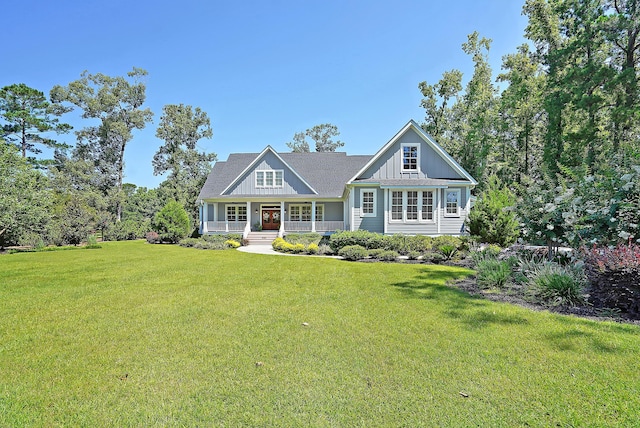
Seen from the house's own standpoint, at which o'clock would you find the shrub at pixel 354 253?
The shrub is roughly at 12 o'clock from the house.

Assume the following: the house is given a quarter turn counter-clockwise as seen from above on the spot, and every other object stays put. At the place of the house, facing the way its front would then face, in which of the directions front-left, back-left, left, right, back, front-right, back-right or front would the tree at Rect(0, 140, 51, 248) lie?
back

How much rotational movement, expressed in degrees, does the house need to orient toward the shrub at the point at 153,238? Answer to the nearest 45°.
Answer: approximately 90° to its right

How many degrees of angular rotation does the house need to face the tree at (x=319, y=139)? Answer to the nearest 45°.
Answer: approximately 180°

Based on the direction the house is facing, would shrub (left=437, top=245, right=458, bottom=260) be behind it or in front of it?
in front

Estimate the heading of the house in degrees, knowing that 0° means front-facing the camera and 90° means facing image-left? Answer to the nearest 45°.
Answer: approximately 0°

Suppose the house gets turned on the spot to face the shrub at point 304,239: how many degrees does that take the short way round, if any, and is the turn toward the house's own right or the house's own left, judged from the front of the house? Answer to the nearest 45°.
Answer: approximately 45° to the house's own right

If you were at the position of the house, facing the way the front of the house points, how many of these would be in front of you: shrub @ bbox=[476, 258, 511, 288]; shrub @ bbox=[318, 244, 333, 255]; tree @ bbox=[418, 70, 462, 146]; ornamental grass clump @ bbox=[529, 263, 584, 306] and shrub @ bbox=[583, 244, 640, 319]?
4

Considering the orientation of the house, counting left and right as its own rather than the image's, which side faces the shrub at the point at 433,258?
front

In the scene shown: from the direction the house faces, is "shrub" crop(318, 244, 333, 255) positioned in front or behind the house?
in front

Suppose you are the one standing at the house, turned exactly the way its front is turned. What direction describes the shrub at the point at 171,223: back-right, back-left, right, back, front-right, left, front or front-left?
right

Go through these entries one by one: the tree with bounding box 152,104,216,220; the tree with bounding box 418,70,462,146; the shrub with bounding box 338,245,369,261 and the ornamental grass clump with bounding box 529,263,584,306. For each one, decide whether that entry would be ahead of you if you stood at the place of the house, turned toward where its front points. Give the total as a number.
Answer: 2

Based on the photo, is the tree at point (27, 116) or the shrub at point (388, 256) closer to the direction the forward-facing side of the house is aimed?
the shrub
